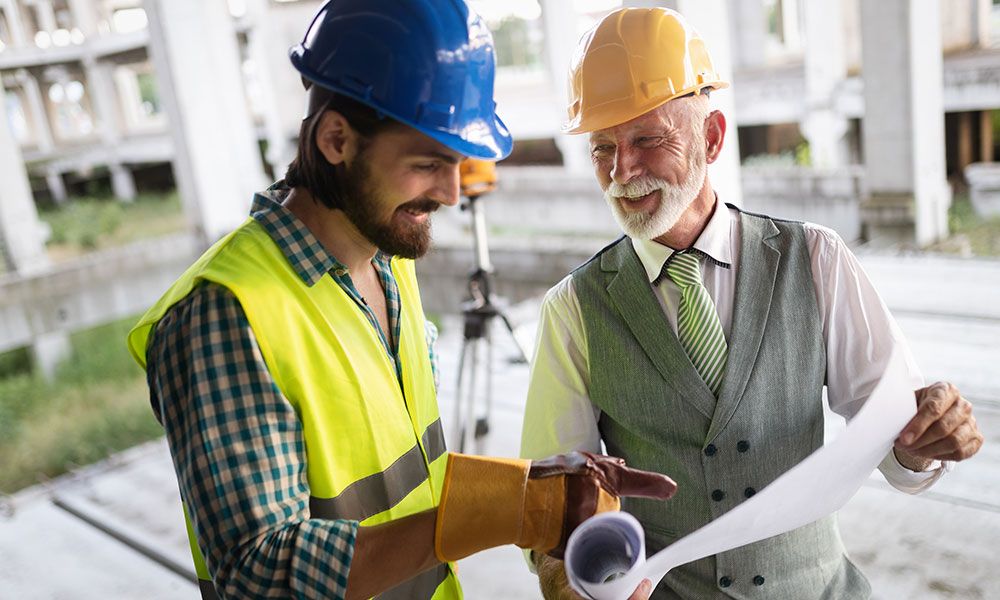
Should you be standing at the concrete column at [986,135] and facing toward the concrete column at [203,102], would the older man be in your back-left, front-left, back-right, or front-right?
front-left

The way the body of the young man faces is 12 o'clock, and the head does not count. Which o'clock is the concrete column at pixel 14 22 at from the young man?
The concrete column is roughly at 7 o'clock from the young man.

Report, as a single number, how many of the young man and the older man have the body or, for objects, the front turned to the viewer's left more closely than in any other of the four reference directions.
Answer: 0

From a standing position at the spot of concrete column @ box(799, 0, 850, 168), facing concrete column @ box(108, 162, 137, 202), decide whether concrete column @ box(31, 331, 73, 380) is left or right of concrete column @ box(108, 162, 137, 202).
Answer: left

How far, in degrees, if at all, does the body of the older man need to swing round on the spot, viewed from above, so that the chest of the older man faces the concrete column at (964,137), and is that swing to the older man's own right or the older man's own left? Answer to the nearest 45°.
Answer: approximately 180°

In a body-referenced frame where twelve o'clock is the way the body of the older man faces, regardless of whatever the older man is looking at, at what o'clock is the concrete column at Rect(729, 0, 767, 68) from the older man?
The concrete column is roughly at 6 o'clock from the older man.

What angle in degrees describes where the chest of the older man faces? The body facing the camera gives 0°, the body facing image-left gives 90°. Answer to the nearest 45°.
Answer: approximately 0°

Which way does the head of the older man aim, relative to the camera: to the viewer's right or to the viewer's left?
to the viewer's left

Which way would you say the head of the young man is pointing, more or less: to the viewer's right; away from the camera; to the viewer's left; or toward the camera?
to the viewer's right

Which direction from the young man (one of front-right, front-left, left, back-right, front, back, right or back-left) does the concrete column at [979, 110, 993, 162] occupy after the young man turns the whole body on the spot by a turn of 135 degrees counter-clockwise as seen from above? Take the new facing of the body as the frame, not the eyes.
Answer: front-right

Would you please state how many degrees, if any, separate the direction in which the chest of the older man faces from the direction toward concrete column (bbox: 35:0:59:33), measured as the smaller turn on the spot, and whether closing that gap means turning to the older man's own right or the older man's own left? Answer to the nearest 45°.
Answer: approximately 135° to the older man's own right

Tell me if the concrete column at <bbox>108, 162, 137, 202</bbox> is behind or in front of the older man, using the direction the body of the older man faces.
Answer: behind

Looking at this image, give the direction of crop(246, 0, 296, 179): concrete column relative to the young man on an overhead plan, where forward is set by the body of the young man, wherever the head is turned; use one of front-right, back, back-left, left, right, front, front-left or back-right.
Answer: back-left

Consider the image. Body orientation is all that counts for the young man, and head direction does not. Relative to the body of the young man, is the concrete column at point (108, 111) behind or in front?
behind

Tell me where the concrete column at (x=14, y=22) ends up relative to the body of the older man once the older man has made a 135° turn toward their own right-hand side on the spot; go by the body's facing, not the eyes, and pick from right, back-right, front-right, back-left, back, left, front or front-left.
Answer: front

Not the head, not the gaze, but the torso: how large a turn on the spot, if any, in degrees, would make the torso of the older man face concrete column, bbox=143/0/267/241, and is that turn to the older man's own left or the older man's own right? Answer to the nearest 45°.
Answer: approximately 135° to the older man's own right
